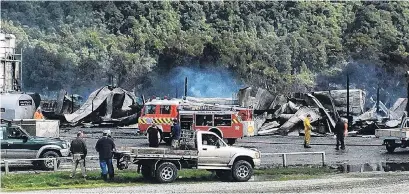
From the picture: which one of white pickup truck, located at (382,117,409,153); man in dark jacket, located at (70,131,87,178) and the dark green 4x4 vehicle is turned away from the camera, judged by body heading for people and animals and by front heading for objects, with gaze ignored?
the man in dark jacket

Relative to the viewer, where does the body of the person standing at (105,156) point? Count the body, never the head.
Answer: away from the camera

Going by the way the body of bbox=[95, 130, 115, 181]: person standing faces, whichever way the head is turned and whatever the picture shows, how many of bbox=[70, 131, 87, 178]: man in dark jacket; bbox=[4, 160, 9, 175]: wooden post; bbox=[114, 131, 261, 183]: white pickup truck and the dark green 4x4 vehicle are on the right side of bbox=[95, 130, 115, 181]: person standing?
1

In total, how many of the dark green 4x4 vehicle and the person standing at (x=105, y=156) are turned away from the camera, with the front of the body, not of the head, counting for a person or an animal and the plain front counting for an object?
1

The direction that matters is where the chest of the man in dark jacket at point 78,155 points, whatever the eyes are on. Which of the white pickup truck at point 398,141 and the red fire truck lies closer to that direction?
the red fire truck

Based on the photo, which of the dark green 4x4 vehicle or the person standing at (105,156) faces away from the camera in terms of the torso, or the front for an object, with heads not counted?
the person standing

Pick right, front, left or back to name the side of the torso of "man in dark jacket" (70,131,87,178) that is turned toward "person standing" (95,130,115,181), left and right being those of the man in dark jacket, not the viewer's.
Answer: right

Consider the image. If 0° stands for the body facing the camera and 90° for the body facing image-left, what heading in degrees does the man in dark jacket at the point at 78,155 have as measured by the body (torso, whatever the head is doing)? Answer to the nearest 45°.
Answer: approximately 180°

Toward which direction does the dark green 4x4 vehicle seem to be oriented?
to the viewer's right
